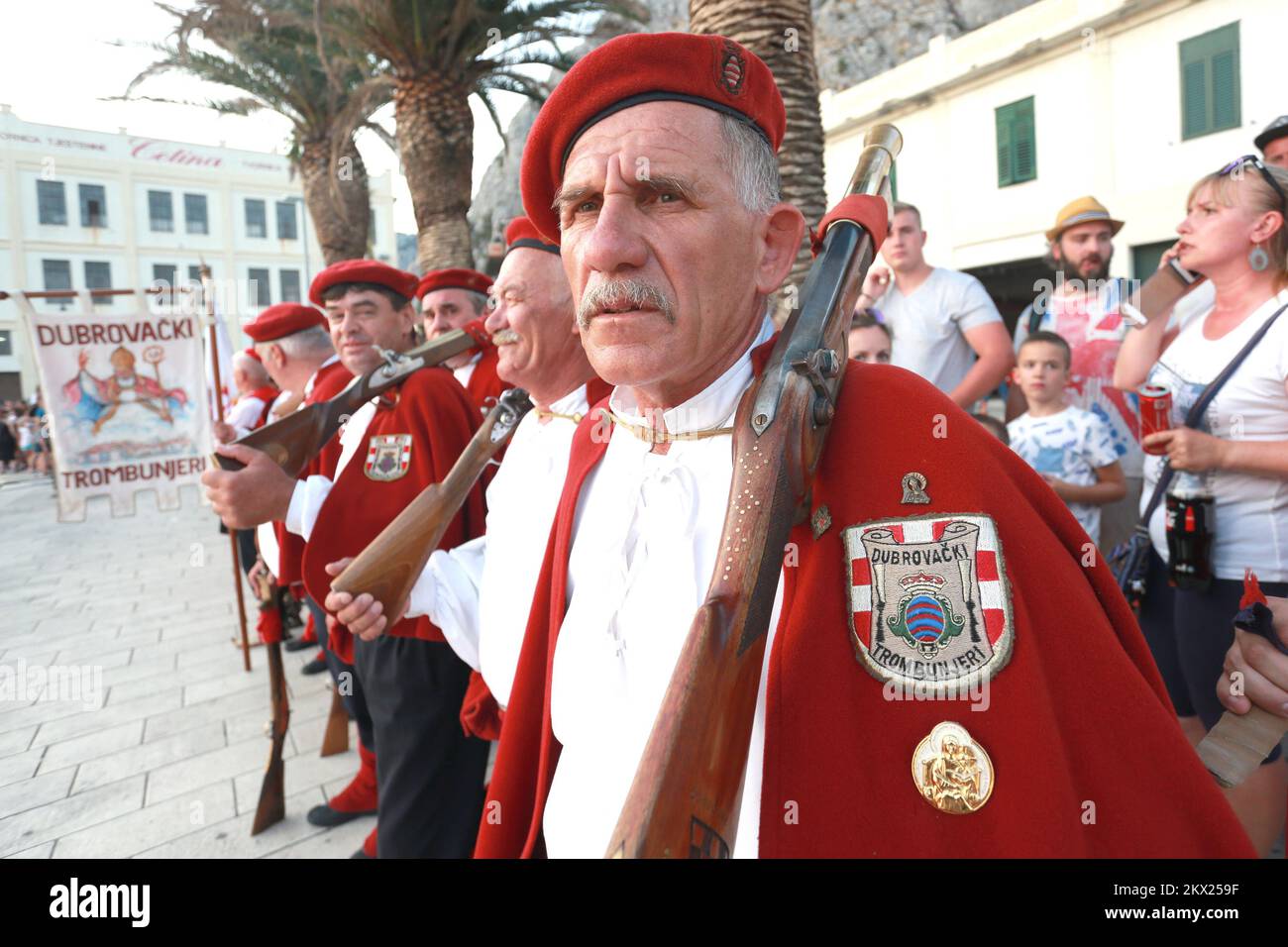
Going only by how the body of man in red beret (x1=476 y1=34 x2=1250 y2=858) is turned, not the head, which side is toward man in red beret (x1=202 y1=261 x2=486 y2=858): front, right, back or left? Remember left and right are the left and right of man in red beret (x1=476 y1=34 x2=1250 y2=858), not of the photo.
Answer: right

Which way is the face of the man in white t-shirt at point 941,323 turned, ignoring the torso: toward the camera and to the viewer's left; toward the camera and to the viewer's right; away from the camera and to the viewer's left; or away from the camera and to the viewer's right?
toward the camera and to the viewer's left

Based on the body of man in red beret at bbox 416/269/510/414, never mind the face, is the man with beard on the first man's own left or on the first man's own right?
on the first man's own left

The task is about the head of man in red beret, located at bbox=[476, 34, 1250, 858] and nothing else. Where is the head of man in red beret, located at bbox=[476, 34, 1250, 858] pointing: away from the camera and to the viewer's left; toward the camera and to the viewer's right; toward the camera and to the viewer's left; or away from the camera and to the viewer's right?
toward the camera and to the viewer's left
